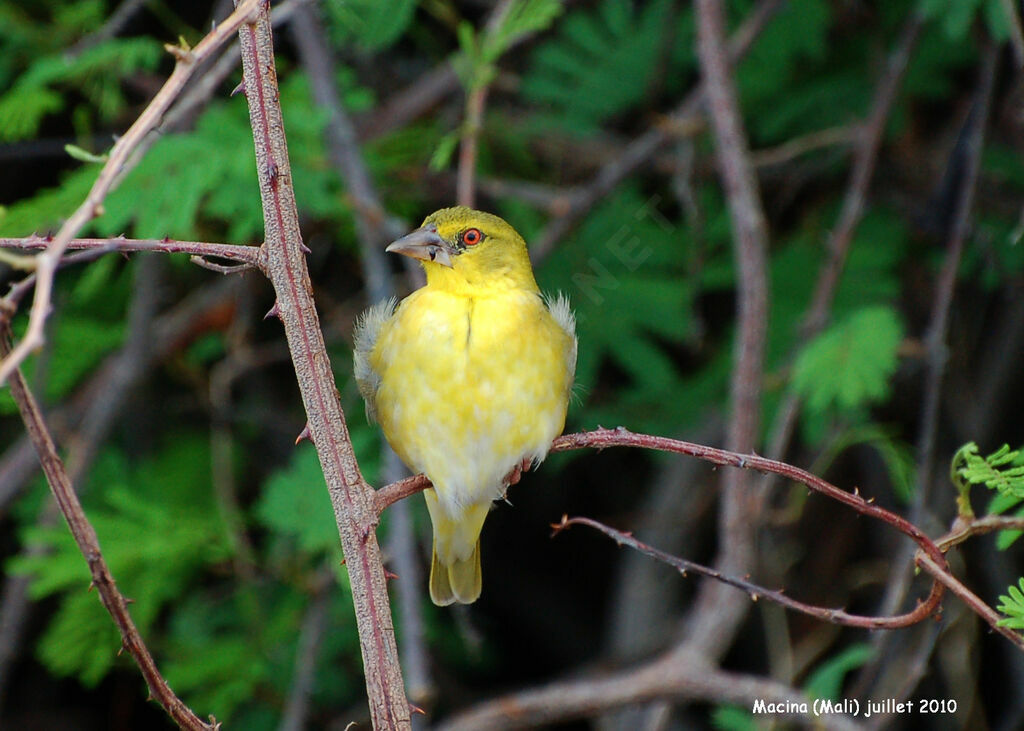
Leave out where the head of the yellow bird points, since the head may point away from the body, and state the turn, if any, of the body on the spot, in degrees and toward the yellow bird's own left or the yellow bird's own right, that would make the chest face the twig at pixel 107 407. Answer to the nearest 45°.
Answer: approximately 135° to the yellow bird's own right

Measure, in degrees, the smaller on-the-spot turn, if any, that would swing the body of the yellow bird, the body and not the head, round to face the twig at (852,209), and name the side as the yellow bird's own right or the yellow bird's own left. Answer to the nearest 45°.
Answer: approximately 135° to the yellow bird's own left

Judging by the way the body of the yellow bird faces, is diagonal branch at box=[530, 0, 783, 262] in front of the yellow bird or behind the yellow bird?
behind

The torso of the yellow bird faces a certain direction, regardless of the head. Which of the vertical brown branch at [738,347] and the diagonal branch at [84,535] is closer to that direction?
the diagonal branch

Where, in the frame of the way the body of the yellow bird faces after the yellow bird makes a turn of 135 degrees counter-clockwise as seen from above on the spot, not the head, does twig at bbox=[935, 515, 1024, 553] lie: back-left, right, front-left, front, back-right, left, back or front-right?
right

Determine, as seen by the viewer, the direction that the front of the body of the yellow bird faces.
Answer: toward the camera

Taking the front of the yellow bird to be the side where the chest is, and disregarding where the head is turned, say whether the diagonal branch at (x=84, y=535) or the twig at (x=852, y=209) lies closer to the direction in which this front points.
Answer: the diagonal branch

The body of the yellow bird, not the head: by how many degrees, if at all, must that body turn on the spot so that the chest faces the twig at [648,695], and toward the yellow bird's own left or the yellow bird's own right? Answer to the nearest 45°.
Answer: approximately 135° to the yellow bird's own left

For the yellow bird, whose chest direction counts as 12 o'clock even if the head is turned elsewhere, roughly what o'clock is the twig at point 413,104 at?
The twig is roughly at 6 o'clock from the yellow bird.
